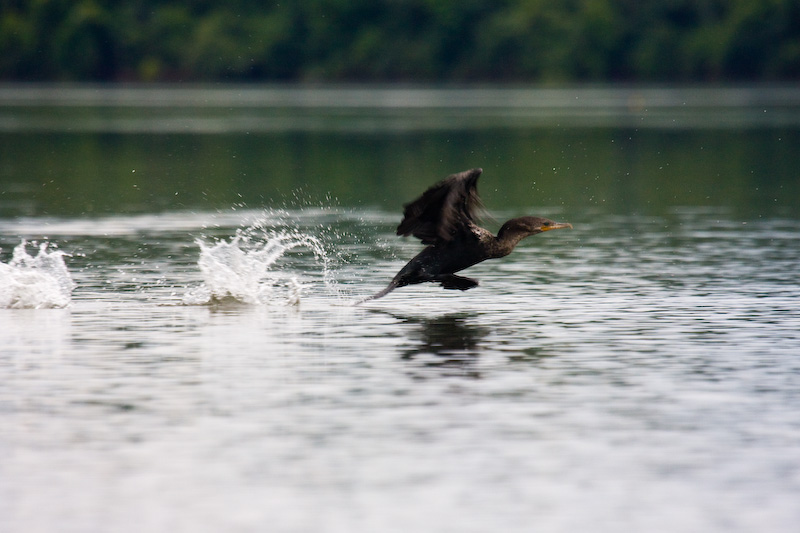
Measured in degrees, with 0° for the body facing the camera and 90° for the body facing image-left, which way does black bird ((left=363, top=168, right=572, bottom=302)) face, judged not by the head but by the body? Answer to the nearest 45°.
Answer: approximately 270°

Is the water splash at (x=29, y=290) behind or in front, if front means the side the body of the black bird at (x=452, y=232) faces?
behind
